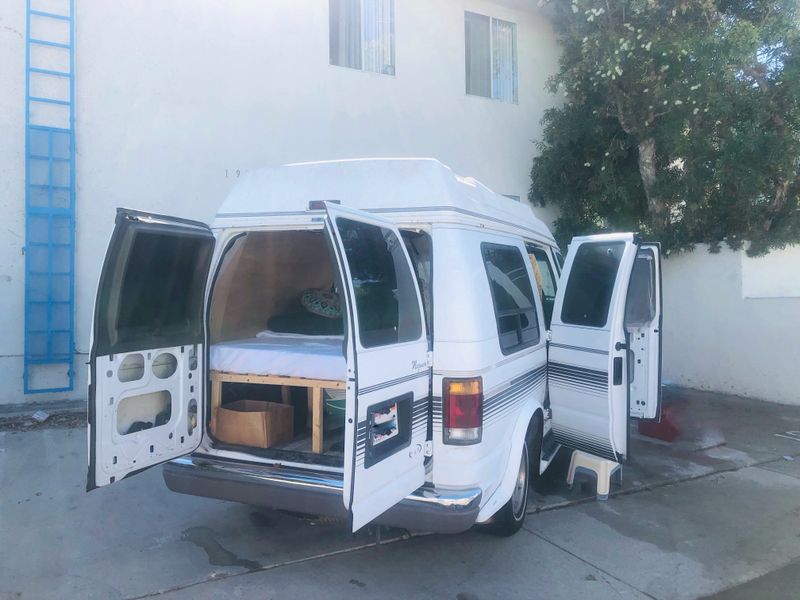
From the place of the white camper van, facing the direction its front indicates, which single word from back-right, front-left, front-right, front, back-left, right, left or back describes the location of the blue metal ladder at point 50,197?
left

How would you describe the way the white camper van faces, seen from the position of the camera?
facing away from the viewer and to the right of the viewer

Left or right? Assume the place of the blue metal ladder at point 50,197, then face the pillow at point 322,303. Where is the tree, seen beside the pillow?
left

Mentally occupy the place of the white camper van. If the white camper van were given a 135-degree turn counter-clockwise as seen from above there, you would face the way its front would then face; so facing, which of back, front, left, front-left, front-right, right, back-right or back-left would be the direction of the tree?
back-right
